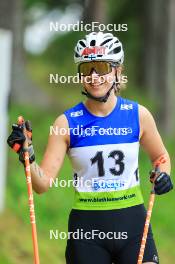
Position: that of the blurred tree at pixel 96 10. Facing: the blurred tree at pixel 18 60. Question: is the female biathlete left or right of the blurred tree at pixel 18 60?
left

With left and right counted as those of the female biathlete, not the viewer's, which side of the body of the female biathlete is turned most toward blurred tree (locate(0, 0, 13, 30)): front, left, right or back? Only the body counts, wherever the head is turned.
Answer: back

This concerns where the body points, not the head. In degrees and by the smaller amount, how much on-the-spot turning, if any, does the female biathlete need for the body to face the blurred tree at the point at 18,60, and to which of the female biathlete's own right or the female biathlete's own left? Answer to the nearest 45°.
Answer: approximately 180°

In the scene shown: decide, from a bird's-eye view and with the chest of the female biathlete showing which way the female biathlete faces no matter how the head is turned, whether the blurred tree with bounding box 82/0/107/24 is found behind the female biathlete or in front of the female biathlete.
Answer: behind

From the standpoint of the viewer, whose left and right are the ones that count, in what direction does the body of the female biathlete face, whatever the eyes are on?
facing the viewer
